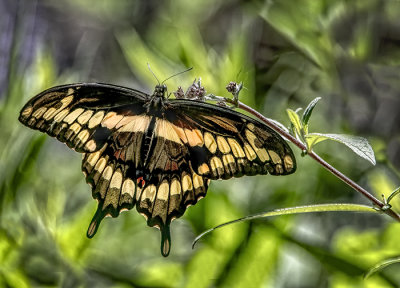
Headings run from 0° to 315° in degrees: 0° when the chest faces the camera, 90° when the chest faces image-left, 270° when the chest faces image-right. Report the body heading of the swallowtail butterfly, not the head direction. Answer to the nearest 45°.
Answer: approximately 180°
